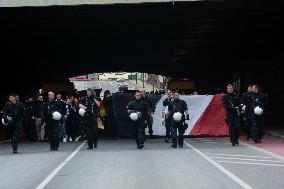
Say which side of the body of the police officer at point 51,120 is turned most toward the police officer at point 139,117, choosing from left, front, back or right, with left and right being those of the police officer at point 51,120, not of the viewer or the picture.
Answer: left

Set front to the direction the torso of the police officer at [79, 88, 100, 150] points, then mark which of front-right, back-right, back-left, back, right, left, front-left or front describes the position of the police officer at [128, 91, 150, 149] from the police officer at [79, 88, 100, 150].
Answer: left

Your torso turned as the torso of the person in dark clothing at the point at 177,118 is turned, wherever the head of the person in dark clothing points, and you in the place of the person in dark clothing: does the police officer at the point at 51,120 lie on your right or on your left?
on your right

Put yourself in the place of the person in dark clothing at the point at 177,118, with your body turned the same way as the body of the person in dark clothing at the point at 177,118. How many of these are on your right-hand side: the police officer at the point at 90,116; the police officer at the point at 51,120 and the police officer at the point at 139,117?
3

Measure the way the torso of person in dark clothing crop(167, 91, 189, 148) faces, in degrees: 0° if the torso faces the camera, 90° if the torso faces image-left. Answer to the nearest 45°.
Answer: approximately 0°

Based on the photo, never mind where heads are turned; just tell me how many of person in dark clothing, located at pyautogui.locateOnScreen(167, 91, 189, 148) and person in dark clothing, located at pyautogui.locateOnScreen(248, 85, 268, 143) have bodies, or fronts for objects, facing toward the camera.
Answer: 2

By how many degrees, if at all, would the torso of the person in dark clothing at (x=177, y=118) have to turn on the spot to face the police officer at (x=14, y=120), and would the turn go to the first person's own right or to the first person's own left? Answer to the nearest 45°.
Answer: approximately 90° to the first person's own right

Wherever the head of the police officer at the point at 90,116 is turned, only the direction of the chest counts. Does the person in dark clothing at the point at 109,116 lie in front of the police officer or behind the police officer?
behind

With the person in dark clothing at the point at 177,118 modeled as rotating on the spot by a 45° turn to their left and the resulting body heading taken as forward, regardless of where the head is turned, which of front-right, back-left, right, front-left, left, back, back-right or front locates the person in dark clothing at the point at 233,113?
front-left
